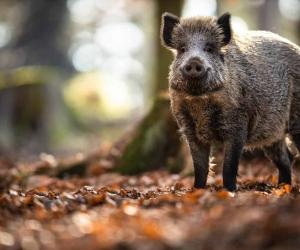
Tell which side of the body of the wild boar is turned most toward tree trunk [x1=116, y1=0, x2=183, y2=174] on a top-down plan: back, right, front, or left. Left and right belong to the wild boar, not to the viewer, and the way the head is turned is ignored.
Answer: right

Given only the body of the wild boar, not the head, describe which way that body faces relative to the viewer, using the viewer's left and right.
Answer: facing the viewer and to the left of the viewer
